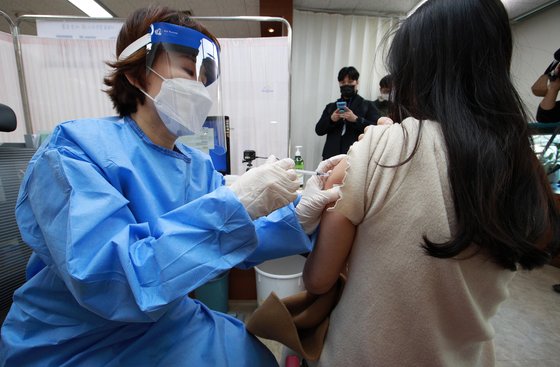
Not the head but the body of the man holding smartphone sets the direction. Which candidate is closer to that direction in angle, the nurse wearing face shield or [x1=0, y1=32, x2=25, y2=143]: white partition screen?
the nurse wearing face shield

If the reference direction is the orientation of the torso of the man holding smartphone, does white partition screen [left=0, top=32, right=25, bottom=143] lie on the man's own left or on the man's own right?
on the man's own right

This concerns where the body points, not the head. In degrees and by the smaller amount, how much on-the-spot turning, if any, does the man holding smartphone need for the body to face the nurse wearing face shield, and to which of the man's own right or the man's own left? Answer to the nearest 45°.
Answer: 0° — they already face them

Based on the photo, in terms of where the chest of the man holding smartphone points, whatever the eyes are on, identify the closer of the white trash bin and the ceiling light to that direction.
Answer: the white trash bin

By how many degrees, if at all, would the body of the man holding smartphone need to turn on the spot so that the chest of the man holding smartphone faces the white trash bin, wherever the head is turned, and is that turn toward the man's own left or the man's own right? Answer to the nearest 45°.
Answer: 0° — they already face it

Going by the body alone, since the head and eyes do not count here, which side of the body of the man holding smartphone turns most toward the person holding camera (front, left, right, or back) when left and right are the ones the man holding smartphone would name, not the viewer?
left

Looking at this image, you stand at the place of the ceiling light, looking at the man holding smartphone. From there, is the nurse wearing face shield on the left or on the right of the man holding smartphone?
right

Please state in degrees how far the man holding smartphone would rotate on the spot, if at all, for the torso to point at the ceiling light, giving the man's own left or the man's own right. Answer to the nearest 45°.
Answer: approximately 90° to the man's own right
